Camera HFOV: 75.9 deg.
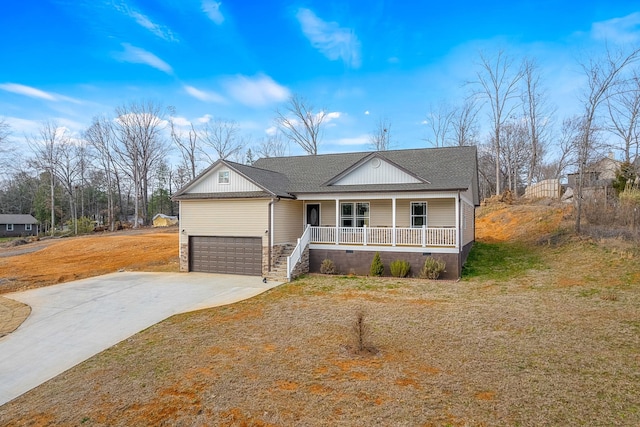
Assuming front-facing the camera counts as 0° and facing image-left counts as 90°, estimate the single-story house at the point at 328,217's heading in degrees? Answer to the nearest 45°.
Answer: approximately 0°

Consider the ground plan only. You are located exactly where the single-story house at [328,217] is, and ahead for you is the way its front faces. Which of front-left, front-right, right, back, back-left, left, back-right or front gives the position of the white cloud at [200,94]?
back-right

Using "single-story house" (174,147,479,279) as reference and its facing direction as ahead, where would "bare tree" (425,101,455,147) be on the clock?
The bare tree is roughly at 7 o'clock from the single-story house.

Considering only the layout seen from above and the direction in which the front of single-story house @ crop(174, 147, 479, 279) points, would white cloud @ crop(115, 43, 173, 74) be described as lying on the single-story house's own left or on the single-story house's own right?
on the single-story house's own right

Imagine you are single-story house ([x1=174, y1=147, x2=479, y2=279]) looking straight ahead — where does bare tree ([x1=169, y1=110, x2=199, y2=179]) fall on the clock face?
The bare tree is roughly at 5 o'clock from the single-story house.

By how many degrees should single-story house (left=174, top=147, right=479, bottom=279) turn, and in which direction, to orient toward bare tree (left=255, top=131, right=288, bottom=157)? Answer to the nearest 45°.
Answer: approximately 180°
